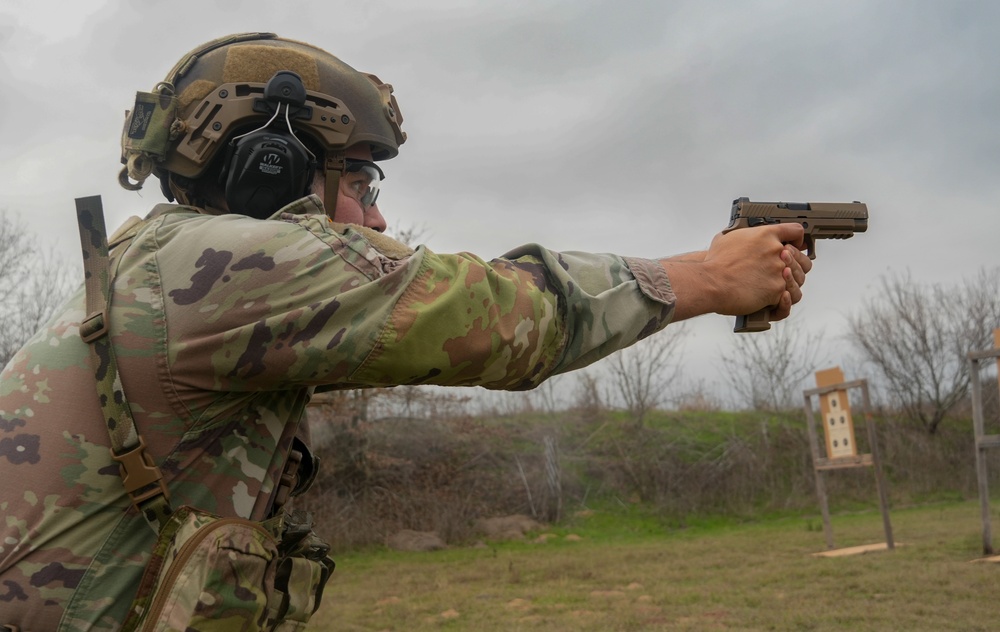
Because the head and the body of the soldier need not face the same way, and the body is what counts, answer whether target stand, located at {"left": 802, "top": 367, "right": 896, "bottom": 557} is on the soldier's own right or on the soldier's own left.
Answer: on the soldier's own left

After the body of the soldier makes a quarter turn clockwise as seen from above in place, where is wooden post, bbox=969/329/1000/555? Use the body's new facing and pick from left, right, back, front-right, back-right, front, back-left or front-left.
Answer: back-left

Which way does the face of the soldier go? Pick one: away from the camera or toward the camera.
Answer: away from the camera

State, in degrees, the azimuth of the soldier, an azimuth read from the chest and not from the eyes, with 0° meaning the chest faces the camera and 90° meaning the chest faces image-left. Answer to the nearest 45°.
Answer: approximately 270°
